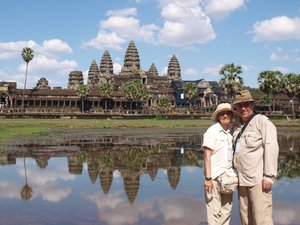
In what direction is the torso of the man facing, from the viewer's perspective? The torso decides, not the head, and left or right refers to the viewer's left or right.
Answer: facing the viewer and to the left of the viewer

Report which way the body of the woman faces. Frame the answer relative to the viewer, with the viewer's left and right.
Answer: facing the viewer and to the right of the viewer
